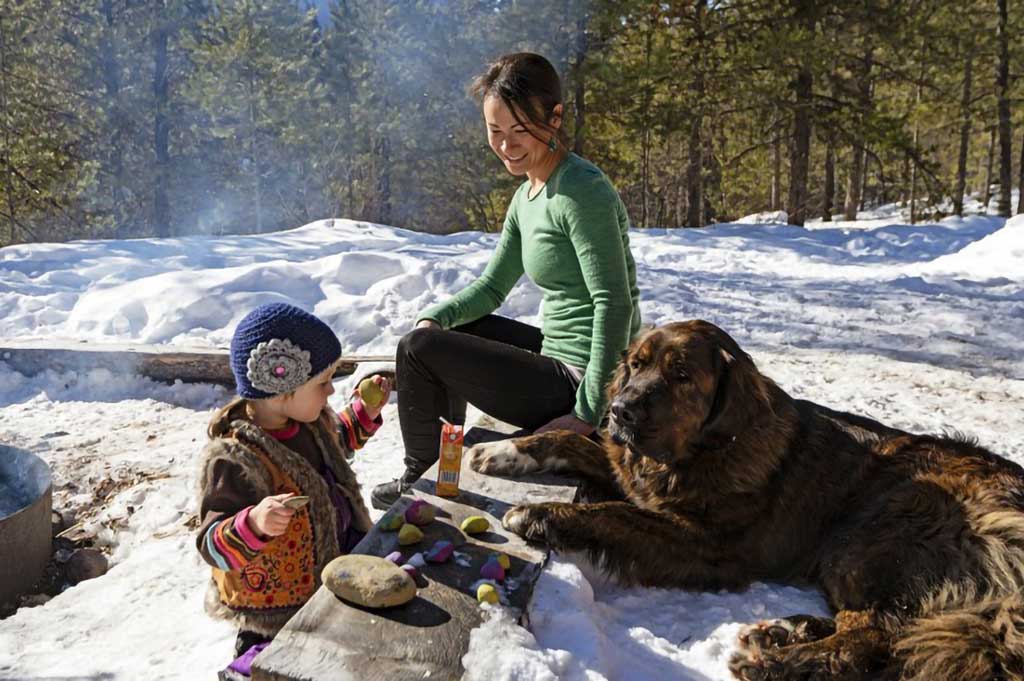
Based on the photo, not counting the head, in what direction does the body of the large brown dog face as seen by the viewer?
to the viewer's left

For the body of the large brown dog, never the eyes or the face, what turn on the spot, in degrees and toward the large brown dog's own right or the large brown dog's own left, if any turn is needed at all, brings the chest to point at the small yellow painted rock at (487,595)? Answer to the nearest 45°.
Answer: approximately 45° to the large brown dog's own left

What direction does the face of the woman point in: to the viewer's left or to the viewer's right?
to the viewer's left

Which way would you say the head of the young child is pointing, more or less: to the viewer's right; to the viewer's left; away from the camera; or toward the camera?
to the viewer's right

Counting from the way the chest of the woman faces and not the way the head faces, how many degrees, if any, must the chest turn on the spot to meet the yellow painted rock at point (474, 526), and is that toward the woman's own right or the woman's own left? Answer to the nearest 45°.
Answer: approximately 45° to the woman's own left

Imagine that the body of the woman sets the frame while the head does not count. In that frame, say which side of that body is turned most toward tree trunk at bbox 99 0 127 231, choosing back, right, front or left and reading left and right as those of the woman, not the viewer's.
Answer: right

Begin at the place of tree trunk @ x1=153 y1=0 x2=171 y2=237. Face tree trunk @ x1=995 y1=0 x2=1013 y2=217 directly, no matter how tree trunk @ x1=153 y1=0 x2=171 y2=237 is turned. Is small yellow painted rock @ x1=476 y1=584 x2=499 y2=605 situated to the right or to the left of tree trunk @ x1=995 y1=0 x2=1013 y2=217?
right

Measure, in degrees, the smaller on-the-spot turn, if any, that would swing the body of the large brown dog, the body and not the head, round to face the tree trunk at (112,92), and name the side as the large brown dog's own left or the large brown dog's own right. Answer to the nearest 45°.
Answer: approximately 45° to the large brown dog's own right

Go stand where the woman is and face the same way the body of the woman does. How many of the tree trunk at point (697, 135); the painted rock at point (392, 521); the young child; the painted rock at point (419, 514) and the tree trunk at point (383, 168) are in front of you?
3

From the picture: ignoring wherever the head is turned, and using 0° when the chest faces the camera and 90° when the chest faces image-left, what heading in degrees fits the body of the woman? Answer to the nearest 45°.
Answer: approximately 45°

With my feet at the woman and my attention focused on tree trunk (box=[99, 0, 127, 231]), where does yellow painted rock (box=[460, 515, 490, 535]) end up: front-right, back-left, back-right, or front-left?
back-left

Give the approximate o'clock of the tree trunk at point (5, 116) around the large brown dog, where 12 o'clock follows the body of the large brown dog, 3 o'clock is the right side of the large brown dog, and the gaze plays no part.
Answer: The tree trunk is roughly at 1 o'clock from the large brown dog.
